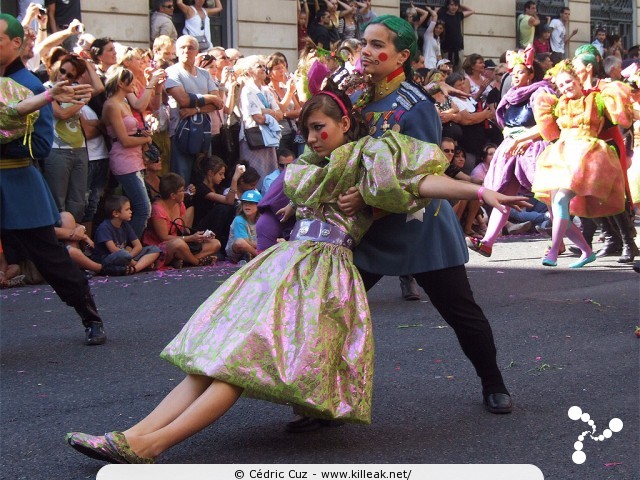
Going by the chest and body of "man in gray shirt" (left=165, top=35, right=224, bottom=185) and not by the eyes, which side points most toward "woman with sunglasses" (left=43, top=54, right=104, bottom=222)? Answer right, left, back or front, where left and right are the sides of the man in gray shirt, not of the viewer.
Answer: right

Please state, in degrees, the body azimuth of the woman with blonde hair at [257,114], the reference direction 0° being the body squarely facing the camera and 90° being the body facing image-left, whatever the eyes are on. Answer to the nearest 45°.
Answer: approximately 315°

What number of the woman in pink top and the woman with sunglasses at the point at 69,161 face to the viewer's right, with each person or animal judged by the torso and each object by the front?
1

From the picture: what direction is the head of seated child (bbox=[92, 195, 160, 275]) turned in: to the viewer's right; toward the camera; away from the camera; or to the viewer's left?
to the viewer's right

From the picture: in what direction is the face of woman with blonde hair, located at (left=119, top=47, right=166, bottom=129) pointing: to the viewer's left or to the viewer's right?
to the viewer's right

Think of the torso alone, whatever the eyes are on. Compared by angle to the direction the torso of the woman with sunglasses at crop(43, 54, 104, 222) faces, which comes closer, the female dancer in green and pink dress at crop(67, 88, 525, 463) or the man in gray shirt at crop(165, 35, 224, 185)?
the female dancer in green and pink dress

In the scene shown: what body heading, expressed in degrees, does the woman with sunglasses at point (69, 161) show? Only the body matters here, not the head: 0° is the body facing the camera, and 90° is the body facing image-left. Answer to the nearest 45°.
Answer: approximately 0°

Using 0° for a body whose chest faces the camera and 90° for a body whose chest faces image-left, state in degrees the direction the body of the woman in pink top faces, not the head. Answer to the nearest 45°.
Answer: approximately 270°

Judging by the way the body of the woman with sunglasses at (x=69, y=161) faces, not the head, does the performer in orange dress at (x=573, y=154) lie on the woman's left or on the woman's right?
on the woman's left
